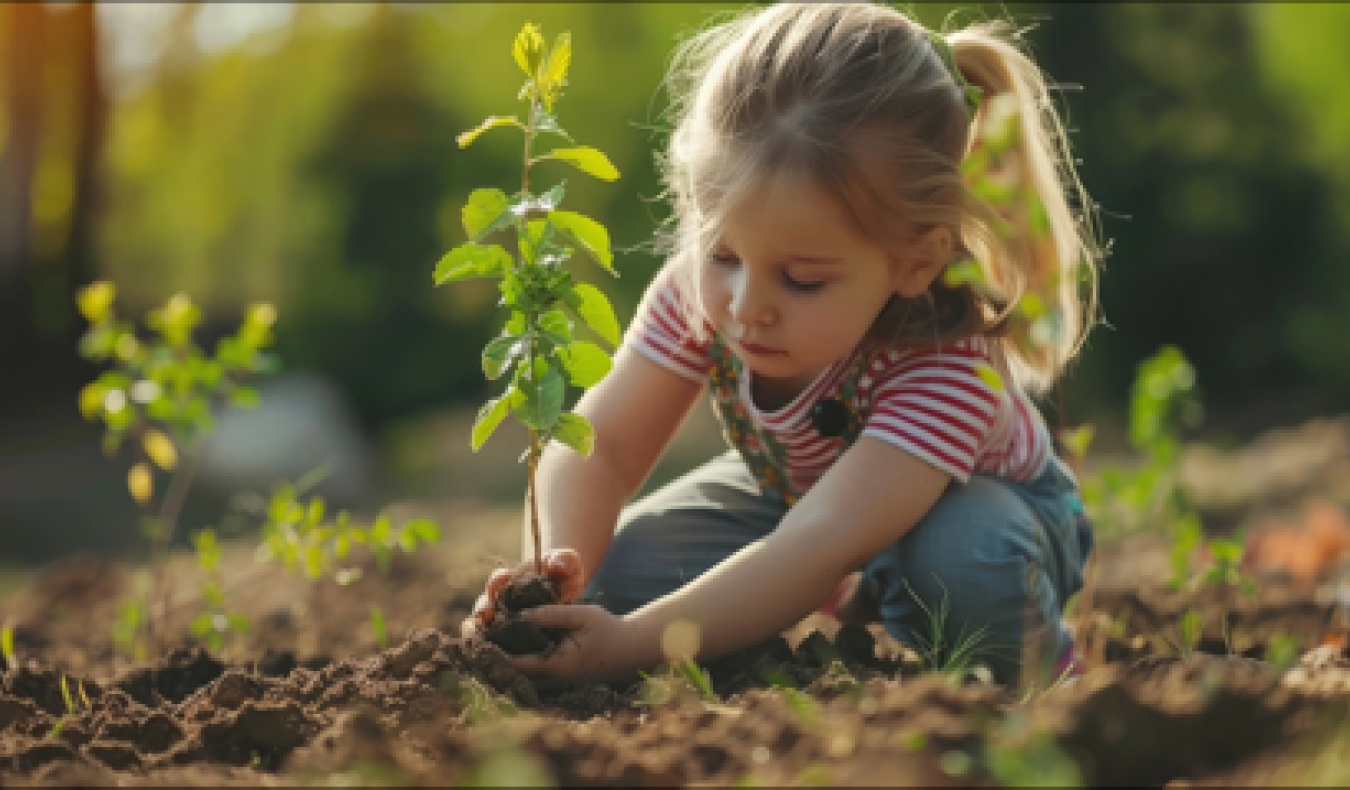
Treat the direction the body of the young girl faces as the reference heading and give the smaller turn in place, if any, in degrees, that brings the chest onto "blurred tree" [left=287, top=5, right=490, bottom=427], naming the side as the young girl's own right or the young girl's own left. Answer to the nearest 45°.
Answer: approximately 135° to the young girl's own right

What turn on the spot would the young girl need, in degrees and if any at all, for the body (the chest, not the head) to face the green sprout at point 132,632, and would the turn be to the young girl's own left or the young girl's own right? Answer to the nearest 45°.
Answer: approximately 45° to the young girl's own right

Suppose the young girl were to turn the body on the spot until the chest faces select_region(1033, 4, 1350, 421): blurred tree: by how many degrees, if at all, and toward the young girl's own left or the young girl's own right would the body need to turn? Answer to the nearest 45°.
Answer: approximately 135° to the young girl's own right

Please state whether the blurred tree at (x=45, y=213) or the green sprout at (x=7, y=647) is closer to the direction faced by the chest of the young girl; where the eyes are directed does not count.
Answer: the green sprout

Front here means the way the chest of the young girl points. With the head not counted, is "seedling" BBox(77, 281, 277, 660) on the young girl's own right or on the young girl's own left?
on the young girl's own right

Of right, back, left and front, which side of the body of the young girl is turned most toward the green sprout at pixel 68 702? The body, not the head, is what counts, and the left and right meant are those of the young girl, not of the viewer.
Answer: front

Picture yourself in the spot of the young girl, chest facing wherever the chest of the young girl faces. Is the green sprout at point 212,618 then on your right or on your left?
on your right

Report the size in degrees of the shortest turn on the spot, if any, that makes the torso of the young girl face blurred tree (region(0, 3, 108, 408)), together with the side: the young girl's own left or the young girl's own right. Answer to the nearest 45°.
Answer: approximately 90° to the young girl's own right

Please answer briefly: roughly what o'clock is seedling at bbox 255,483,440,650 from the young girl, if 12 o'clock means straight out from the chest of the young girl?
The seedling is roughly at 2 o'clock from the young girl.

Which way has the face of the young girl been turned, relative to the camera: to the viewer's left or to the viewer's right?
to the viewer's left

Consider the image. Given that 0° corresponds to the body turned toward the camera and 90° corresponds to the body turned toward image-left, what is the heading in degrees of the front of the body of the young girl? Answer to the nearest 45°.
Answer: approximately 45°
